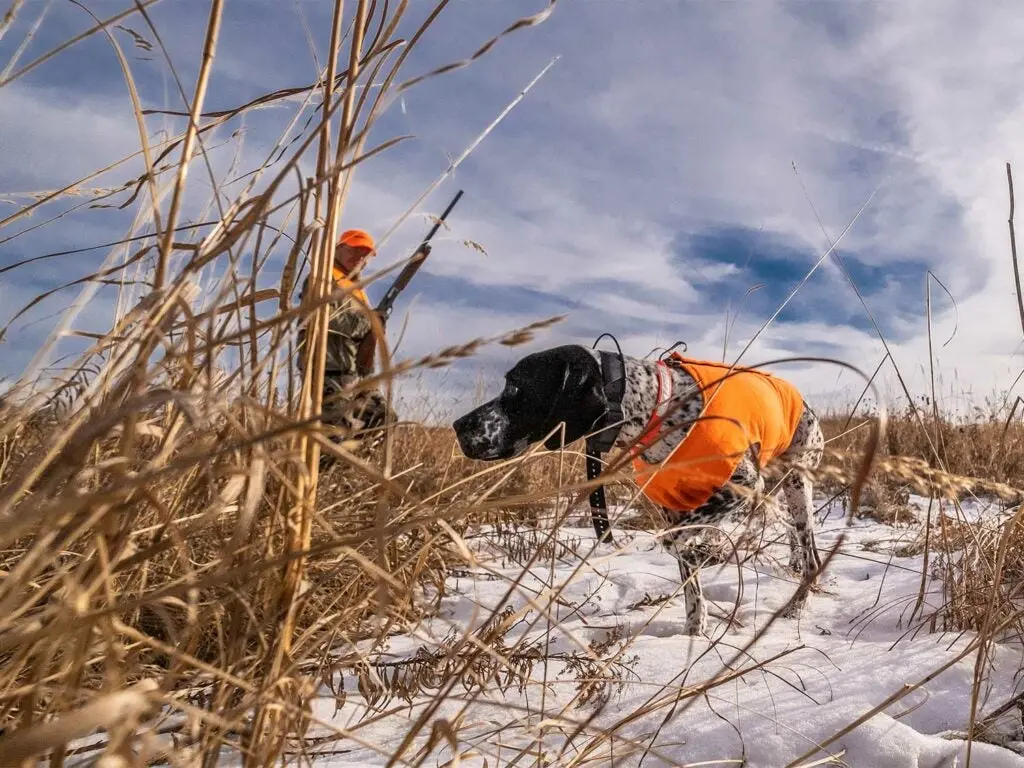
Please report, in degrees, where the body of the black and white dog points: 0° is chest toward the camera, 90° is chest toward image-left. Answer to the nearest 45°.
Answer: approximately 45°
